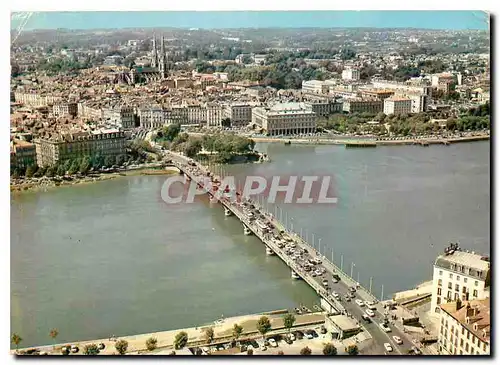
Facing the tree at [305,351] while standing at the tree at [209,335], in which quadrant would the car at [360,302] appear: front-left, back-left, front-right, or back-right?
front-left

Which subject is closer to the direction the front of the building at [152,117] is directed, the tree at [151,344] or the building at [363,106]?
the tree

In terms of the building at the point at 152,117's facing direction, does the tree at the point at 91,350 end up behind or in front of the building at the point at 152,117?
in front

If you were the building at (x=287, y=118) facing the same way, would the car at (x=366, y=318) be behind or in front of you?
in front

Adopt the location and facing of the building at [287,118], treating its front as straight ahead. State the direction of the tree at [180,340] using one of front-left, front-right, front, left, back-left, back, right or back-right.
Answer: front

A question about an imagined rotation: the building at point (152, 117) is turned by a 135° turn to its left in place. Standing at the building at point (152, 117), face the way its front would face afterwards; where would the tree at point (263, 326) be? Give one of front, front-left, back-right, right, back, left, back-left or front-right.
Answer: back-right

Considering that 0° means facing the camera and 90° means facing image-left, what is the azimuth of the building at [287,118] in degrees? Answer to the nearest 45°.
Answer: approximately 0°

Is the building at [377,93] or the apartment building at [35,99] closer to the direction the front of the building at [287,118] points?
the apartment building

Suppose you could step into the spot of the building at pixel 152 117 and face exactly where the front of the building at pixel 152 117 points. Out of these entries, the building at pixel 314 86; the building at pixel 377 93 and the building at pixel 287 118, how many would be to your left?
3

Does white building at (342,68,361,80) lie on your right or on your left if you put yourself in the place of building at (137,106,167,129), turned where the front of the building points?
on your left

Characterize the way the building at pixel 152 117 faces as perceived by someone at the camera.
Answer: facing the viewer

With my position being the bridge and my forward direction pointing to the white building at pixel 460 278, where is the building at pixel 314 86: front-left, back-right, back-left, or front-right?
back-left

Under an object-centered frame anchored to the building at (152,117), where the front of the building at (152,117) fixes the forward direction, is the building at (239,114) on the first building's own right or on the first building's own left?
on the first building's own left

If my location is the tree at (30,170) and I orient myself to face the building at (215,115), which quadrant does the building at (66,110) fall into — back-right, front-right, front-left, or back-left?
front-left

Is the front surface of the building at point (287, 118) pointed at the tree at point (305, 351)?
yes

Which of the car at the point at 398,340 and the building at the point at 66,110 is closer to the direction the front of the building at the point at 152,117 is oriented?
the car

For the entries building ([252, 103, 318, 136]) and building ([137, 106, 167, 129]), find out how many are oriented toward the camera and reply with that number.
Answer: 2

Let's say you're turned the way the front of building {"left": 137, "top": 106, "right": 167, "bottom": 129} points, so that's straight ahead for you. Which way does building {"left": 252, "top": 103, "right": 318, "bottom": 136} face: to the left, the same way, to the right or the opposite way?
the same way
